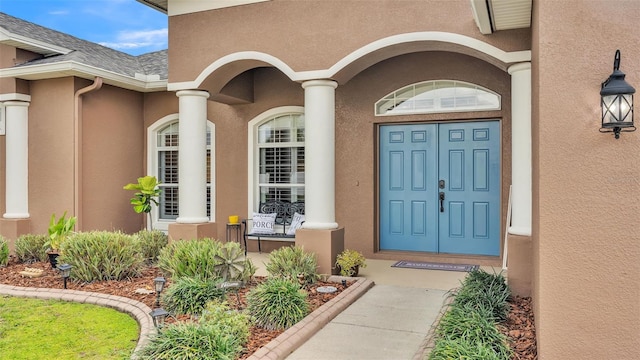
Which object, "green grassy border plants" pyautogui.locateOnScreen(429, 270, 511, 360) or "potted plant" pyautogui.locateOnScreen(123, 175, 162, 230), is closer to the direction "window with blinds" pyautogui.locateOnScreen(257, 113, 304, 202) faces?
the green grassy border plants

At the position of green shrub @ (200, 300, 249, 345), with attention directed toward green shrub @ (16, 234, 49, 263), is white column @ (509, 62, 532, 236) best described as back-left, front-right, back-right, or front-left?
back-right

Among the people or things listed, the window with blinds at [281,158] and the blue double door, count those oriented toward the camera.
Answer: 2

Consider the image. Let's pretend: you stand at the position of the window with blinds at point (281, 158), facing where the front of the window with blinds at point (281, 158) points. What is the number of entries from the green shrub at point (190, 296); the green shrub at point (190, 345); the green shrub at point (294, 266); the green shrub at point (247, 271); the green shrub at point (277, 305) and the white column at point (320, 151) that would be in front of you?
6

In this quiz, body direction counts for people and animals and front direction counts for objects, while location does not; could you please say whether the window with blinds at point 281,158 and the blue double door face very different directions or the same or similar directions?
same or similar directions

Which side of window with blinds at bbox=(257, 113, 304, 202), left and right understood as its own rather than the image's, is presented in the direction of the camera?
front

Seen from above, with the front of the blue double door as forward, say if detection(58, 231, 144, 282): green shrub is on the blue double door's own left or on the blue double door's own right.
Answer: on the blue double door's own right

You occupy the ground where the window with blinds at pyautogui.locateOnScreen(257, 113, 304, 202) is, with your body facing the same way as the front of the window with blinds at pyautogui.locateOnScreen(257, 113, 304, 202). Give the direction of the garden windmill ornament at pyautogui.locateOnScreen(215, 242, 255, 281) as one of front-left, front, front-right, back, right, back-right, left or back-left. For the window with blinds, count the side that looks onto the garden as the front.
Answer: front

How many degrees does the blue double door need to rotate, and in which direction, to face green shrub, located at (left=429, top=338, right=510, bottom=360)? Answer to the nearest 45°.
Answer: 0° — it already faces it

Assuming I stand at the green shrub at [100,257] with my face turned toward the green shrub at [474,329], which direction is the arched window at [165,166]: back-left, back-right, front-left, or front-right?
back-left

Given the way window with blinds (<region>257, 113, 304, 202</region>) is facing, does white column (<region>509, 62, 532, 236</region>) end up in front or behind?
in front

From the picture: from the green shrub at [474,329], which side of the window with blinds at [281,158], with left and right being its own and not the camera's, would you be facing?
front

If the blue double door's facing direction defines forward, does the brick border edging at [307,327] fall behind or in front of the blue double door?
in front

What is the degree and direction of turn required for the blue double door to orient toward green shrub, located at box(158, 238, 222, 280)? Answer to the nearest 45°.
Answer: approximately 45° to its right

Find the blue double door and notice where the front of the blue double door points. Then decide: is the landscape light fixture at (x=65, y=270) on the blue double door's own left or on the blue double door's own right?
on the blue double door's own right

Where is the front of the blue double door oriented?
toward the camera
